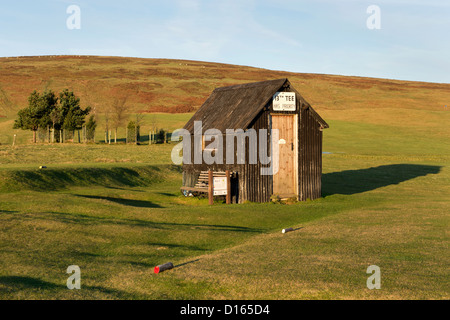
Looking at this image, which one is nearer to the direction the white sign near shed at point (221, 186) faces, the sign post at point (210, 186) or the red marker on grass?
the red marker on grass

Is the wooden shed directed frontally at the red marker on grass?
no

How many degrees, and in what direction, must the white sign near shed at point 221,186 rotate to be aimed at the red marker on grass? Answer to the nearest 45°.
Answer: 0° — it already faces it

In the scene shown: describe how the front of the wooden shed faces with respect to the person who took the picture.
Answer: facing the viewer and to the right of the viewer

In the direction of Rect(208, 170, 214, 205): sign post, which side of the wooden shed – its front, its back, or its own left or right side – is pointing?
right

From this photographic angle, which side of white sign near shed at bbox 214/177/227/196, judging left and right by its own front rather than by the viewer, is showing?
front
